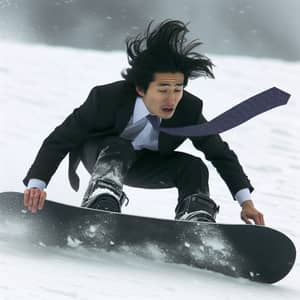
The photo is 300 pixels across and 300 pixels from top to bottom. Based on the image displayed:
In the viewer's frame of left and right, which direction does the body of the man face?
facing the viewer
